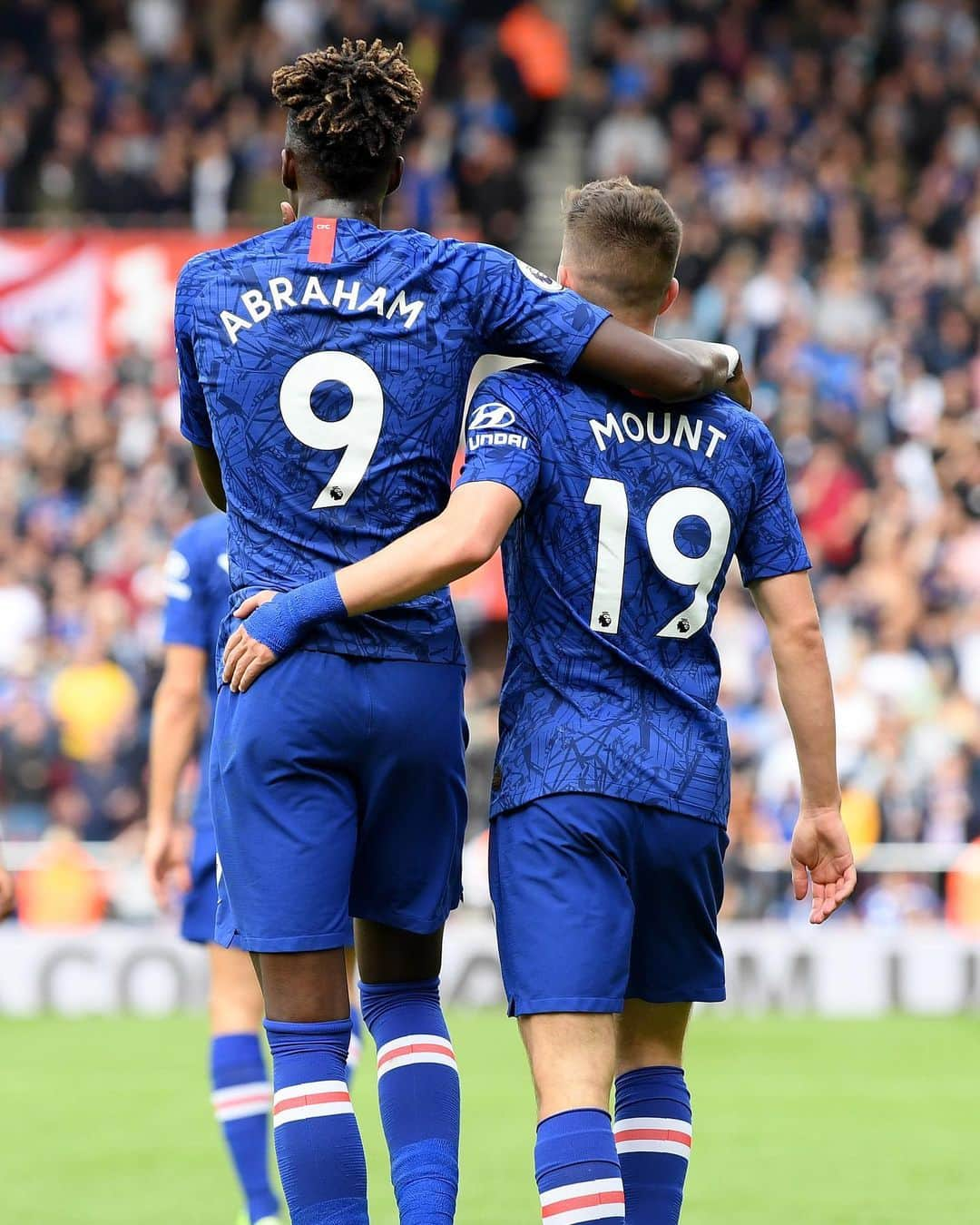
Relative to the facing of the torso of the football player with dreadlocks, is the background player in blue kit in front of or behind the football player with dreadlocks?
in front

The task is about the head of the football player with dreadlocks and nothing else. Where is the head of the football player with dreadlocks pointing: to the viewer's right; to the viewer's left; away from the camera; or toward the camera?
away from the camera

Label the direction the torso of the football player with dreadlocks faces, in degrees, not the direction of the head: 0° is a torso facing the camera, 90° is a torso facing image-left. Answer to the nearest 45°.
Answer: approximately 180°
